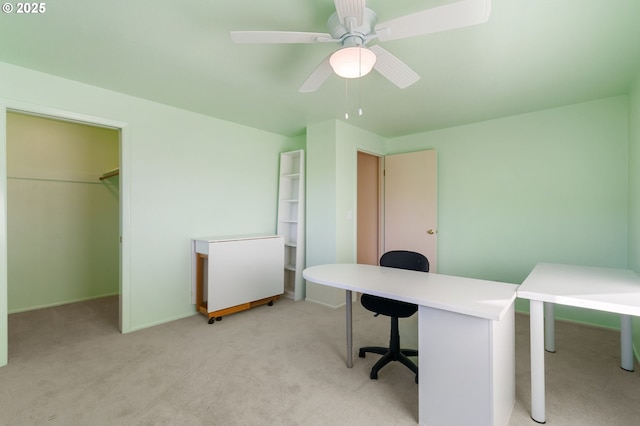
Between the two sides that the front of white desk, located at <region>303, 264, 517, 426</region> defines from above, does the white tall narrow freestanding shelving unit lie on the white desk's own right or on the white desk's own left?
on the white desk's own left

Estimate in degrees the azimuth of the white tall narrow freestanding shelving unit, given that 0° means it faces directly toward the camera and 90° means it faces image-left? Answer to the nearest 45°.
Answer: approximately 45°

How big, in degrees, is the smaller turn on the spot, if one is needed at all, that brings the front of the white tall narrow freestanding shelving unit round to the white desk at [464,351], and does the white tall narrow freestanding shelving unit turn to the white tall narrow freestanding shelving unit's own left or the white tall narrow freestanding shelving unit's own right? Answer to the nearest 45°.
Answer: approximately 45° to the white tall narrow freestanding shelving unit's own left

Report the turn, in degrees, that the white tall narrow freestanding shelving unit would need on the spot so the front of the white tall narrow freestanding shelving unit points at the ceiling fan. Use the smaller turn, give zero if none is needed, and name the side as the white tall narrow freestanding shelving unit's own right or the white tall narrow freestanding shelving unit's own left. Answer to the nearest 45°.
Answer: approximately 45° to the white tall narrow freestanding shelving unit's own left

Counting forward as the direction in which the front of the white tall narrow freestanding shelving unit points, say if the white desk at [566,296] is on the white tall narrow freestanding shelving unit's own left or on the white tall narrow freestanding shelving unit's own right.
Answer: on the white tall narrow freestanding shelving unit's own left

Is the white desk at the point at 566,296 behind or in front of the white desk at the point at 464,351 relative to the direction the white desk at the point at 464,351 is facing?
in front

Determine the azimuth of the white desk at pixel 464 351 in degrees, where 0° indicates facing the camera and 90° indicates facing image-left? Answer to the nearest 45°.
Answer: approximately 225°
